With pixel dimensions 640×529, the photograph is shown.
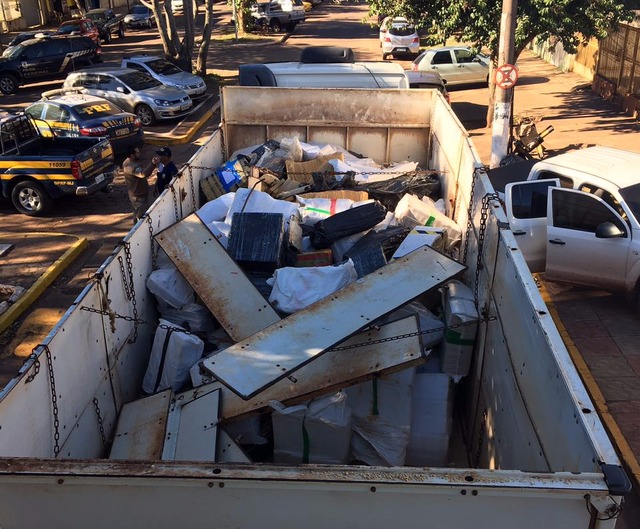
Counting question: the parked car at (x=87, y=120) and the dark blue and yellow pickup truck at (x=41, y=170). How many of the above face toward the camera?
0

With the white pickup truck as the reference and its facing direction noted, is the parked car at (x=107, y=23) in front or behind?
behind

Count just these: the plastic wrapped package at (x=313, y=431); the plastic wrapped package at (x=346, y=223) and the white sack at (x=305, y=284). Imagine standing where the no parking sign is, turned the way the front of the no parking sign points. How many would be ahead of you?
3

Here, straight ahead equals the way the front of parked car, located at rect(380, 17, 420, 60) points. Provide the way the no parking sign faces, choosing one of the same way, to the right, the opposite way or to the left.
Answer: the opposite way

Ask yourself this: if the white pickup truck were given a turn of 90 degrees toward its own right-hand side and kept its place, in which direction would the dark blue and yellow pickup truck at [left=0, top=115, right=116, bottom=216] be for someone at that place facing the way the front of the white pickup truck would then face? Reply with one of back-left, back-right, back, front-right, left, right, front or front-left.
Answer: front-right

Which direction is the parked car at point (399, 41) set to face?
away from the camera

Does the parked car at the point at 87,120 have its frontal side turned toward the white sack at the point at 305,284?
no

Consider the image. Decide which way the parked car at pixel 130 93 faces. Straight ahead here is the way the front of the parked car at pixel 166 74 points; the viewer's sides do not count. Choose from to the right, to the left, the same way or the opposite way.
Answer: the same way

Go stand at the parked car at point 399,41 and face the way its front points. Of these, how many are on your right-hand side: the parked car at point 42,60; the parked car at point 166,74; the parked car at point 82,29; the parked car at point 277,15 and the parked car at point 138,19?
0

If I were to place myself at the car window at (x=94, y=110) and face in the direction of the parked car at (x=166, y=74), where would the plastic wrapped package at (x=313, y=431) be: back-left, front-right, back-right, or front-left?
back-right

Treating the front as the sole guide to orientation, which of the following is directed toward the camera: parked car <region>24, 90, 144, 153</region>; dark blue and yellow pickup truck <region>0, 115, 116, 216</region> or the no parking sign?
the no parking sign

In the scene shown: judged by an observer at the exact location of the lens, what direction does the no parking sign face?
facing the viewer

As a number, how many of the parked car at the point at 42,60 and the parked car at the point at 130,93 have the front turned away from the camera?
0

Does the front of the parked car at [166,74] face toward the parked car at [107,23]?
no

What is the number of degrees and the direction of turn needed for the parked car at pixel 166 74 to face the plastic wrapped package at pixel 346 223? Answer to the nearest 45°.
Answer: approximately 45° to its right

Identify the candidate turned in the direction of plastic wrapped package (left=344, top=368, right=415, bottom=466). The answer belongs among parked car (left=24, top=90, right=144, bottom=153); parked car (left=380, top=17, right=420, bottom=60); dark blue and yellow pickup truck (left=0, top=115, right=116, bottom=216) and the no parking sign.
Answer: the no parking sign

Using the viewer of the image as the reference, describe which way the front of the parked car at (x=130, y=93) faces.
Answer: facing the viewer and to the right of the viewer

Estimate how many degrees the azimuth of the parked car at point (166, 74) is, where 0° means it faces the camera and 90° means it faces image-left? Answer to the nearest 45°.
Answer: approximately 315°
